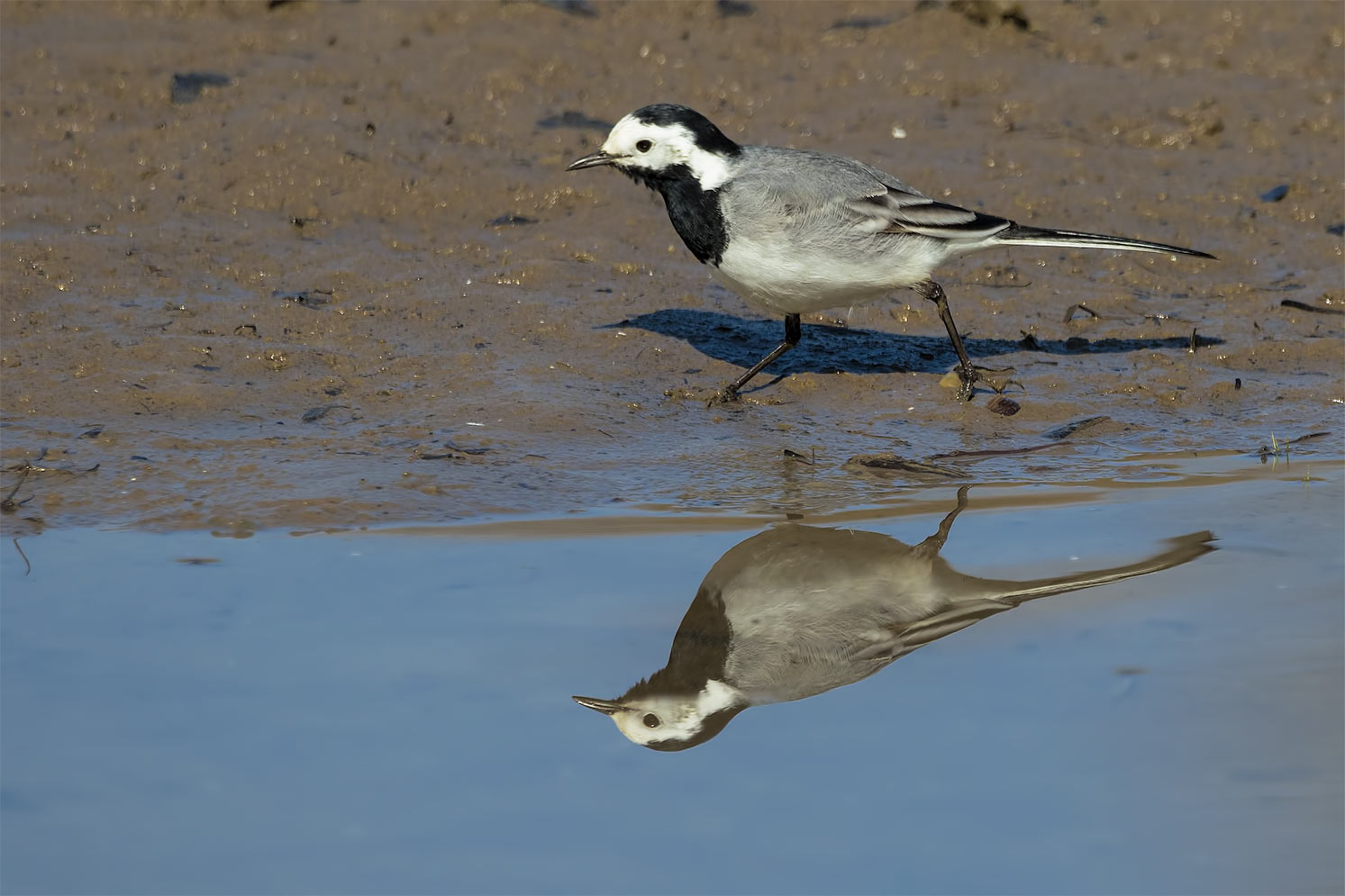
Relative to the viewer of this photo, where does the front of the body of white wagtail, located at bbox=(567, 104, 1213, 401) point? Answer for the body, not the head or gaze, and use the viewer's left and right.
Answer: facing to the left of the viewer
